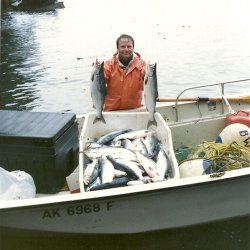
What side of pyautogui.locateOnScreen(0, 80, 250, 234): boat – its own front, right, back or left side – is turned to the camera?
left

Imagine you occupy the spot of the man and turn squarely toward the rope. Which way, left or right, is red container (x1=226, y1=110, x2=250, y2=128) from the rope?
left
